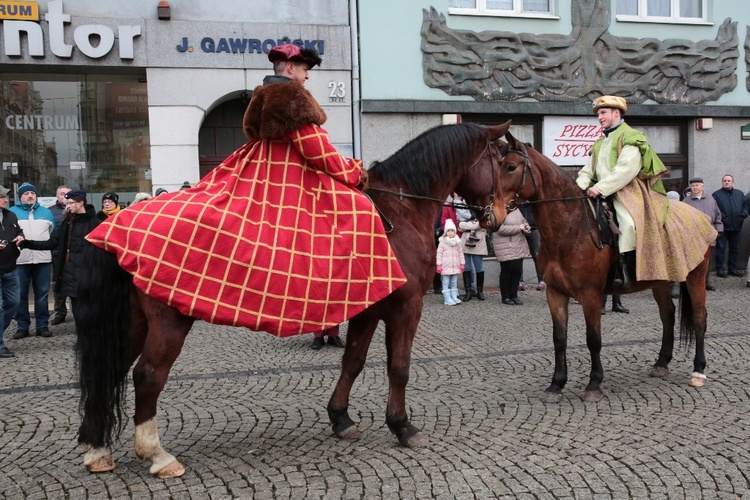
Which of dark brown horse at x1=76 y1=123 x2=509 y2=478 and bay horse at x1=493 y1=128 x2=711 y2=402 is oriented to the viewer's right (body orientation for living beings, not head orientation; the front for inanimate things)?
the dark brown horse

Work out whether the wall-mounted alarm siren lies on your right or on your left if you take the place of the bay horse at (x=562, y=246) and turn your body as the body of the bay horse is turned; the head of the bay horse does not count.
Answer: on your right

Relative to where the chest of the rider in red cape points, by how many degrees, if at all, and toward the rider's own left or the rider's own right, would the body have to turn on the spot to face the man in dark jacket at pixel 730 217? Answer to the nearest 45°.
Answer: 0° — they already face them

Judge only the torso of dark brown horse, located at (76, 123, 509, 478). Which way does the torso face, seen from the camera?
to the viewer's right

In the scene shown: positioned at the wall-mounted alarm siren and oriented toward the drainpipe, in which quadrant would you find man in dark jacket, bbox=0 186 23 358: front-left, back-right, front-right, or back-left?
back-right

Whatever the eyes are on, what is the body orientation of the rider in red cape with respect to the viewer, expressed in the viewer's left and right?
facing away from the viewer and to the right of the viewer

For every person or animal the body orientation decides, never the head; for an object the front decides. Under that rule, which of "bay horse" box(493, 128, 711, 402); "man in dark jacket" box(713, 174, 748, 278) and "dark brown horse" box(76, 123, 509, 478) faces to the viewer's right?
the dark brown horse

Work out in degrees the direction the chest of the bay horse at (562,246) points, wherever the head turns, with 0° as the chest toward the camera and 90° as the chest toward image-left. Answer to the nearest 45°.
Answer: approximately 45°

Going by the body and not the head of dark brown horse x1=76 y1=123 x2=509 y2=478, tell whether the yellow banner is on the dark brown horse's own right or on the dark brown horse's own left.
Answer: on the dark brown horse's own left

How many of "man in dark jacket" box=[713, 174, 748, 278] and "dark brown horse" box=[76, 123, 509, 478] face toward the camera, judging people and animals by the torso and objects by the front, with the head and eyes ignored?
1
